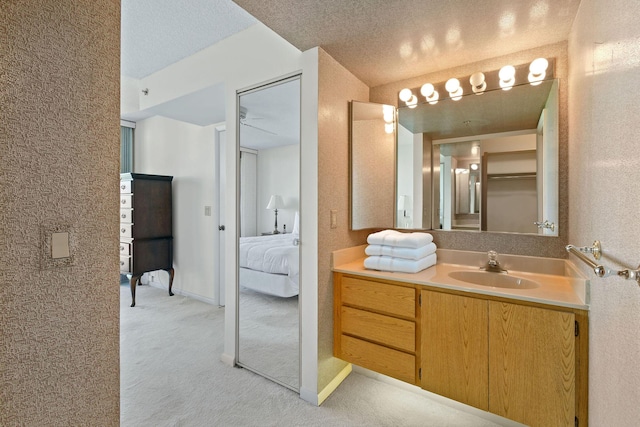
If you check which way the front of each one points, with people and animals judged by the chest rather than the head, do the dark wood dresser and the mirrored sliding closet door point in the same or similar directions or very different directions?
same or similar directions

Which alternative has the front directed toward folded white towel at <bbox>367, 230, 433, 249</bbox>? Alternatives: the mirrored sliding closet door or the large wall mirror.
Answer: the large wall mirror

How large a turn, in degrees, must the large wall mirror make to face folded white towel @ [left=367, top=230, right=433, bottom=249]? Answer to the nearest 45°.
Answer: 0° — it already faces it

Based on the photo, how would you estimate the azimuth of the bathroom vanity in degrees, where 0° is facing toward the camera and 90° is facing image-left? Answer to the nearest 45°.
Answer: approximately 45°

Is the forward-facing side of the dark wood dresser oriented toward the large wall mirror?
no

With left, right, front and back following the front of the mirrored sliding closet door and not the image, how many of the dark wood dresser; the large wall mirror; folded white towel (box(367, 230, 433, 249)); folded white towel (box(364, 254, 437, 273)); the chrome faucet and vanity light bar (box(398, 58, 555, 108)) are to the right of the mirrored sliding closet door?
1

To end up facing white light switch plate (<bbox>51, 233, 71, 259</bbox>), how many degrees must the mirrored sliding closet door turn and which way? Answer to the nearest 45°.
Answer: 0° — it already faces it

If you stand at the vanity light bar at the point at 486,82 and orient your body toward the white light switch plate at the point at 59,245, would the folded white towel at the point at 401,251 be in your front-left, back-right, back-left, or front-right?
front-right

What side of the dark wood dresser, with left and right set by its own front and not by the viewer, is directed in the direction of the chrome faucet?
left

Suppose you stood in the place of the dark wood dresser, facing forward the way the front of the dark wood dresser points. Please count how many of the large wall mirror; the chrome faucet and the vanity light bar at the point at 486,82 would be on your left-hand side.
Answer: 3

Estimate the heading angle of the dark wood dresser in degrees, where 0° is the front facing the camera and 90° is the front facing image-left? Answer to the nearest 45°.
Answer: approximately 45°

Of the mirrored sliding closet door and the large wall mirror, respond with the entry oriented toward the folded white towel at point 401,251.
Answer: the large wall mirror

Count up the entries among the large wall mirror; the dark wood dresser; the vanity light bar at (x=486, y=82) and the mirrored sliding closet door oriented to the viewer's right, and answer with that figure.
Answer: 0

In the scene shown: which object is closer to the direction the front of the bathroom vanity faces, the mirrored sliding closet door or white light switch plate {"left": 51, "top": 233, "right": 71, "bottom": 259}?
the white light switch plate

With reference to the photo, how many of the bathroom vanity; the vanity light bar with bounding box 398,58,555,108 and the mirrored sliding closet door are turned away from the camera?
0

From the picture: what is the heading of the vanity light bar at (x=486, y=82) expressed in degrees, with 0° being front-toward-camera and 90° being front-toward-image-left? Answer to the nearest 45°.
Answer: approximately 45°

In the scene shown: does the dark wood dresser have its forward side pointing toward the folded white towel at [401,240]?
no

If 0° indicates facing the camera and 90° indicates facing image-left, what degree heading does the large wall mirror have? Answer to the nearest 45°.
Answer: approximately 45°
